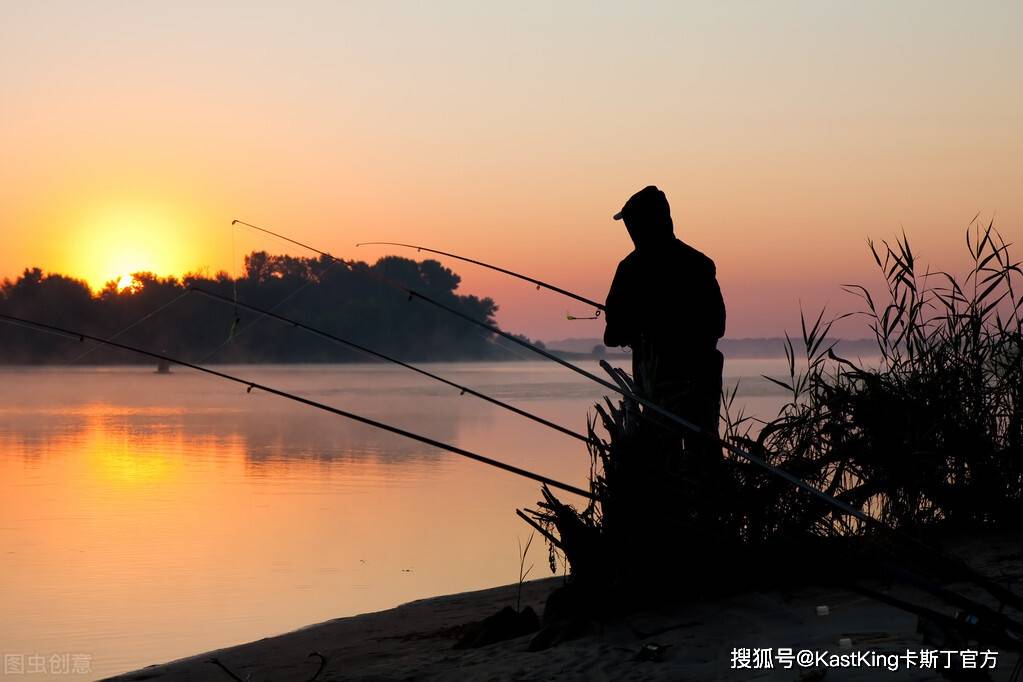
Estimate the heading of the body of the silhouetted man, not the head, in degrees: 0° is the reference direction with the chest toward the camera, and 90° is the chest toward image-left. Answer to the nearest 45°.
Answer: approximately 135°
